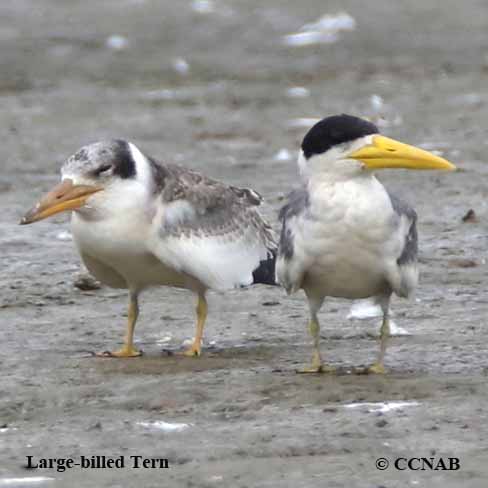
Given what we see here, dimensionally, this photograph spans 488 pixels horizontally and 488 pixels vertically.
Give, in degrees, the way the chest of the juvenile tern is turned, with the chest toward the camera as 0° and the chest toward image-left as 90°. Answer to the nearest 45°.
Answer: approximately 45°

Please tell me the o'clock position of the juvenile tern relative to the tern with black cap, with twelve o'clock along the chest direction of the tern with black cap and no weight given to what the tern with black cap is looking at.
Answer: The juvenile tern is roughly at 4 o'clock from the tern with black cap.

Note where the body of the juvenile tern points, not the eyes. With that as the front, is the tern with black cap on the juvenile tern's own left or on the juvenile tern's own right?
on the juvenile tern's own left

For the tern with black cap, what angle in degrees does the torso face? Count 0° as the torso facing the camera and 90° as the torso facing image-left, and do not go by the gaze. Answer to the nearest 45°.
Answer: approximately 0°
